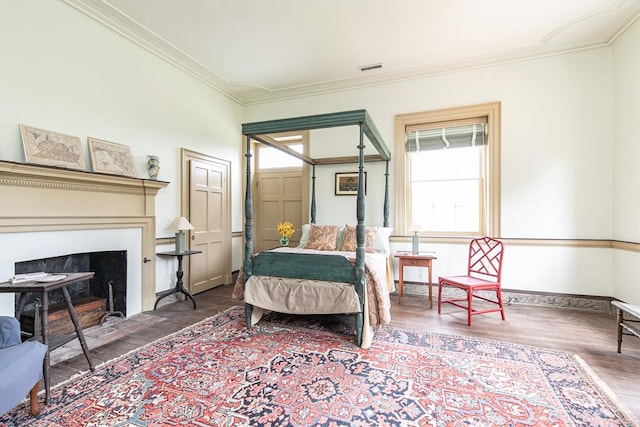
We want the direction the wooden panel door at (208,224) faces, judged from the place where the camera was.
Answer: facing the viewer and to the right of the viewer

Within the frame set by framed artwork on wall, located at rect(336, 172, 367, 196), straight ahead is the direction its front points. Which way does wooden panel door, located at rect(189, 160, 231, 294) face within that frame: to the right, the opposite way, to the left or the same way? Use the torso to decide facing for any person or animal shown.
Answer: to the left

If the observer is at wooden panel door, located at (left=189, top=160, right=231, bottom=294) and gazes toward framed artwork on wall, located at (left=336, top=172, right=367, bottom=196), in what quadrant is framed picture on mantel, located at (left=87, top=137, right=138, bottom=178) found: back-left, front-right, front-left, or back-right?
back-right

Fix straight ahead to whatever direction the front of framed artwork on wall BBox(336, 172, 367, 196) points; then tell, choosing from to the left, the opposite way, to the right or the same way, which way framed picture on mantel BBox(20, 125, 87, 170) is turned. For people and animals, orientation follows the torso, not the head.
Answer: to the left

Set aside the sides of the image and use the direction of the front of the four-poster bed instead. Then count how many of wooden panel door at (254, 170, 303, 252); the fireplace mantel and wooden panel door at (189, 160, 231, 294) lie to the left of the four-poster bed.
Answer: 0

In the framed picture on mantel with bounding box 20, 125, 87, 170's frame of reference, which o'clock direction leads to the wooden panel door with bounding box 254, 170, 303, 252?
The wooden panel door is roughly at 10 o'clock from the framed picture on mantel.

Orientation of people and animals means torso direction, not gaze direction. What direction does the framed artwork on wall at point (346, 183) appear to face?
toward the camera

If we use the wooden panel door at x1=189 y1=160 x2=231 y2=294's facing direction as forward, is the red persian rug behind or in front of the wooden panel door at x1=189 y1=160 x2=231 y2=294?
in front

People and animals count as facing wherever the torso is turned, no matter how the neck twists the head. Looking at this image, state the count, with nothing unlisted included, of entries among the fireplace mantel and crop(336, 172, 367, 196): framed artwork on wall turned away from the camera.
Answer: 0

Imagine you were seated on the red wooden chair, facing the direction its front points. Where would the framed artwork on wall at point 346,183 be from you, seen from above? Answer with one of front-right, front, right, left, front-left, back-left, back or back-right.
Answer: front-right

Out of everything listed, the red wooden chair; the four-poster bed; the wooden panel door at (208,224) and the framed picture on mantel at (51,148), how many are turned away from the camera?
0

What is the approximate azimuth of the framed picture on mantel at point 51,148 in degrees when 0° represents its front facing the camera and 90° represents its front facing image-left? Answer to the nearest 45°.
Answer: approximately 315°

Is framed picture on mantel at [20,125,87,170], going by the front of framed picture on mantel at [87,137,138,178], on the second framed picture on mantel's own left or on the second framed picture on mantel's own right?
on the second framed picture on mantel's own right

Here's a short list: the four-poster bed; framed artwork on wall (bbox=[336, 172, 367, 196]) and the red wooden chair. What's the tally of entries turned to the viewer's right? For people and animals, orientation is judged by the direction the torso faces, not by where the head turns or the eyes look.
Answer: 0

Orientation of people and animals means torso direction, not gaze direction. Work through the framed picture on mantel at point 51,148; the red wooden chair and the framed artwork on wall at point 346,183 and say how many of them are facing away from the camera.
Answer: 0

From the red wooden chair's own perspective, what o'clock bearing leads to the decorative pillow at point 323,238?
The decorative pillow is roughly at 1 o'clock from the red wooden chair.

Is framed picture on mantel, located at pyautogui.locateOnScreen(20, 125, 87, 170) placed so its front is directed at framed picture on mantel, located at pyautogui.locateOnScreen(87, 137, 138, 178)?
no

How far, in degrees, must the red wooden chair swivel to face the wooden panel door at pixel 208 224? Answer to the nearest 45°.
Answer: approximately 45° to its right

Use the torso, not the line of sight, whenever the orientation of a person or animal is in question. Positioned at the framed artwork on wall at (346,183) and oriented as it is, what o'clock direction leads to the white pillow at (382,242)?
The white pillow is roughly at 11 o'clock from the framed artwork on wall.

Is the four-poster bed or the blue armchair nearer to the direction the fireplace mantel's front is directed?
the four-poster bed

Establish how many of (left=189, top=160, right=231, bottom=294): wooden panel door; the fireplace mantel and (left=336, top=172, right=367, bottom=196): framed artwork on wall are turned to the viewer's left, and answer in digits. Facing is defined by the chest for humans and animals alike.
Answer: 0

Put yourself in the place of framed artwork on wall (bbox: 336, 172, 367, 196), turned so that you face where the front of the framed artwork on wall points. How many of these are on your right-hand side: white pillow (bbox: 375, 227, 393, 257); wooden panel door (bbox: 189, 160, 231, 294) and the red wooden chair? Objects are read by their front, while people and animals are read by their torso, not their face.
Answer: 1

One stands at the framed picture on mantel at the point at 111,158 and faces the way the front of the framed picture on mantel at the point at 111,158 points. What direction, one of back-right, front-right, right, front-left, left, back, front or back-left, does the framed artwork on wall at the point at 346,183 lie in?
front-left

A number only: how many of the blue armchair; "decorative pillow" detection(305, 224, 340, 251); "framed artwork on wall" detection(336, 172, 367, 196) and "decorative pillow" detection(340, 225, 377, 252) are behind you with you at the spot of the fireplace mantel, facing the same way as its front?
0
